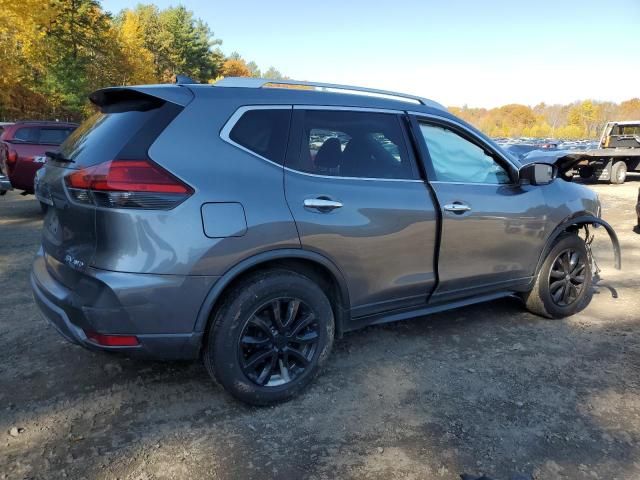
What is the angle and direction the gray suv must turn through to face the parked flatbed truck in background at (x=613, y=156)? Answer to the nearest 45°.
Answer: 0° — it already faces it

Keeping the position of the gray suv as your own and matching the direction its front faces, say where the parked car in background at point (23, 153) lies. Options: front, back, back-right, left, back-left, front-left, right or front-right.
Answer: left

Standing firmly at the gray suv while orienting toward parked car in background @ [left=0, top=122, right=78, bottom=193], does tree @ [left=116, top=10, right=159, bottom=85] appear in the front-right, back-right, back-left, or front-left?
front-right

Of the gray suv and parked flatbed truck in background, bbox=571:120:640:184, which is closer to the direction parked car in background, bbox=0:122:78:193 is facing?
the parked flatbed truck in background

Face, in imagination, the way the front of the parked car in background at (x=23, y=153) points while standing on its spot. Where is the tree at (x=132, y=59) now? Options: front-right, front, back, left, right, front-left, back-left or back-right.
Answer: front-left

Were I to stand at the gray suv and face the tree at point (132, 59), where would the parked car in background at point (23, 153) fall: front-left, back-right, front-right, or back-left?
front-left

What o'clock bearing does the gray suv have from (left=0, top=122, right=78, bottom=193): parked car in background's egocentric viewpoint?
The gray suv is roughly at 4 o'clock from the parked car in background.

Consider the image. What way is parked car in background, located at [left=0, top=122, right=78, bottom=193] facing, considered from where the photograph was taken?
facing away from the viewer and to the right of the viewer

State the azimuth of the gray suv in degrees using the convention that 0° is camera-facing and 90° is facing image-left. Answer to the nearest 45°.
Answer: approximately 225°

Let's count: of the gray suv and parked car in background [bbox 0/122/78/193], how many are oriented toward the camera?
0

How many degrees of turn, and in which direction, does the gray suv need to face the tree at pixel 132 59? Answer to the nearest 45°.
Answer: approximately 45° to its left

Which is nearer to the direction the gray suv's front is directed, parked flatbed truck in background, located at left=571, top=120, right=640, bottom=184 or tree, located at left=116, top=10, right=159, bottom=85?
the parked flatbed truck in background

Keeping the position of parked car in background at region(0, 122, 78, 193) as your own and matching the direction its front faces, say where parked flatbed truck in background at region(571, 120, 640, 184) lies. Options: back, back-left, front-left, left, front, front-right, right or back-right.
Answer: front-right

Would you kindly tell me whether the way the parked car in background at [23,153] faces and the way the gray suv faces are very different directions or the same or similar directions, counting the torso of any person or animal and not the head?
same or similar directions
